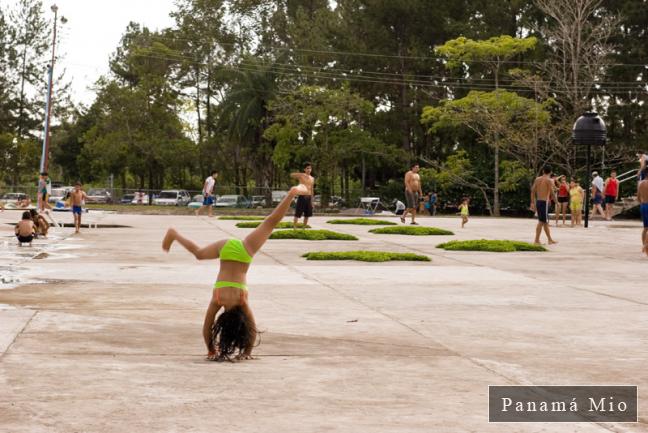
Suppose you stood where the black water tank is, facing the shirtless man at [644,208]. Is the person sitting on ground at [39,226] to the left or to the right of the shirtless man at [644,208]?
right

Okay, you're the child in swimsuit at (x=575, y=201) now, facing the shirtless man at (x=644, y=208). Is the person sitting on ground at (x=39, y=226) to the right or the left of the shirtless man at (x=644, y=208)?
right

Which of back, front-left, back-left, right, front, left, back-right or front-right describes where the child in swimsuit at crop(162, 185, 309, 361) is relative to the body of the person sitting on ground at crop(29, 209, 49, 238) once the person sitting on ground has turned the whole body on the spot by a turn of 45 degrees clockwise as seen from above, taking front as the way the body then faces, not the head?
back-left

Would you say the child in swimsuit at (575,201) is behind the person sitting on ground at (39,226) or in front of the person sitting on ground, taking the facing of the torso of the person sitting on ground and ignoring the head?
behind
